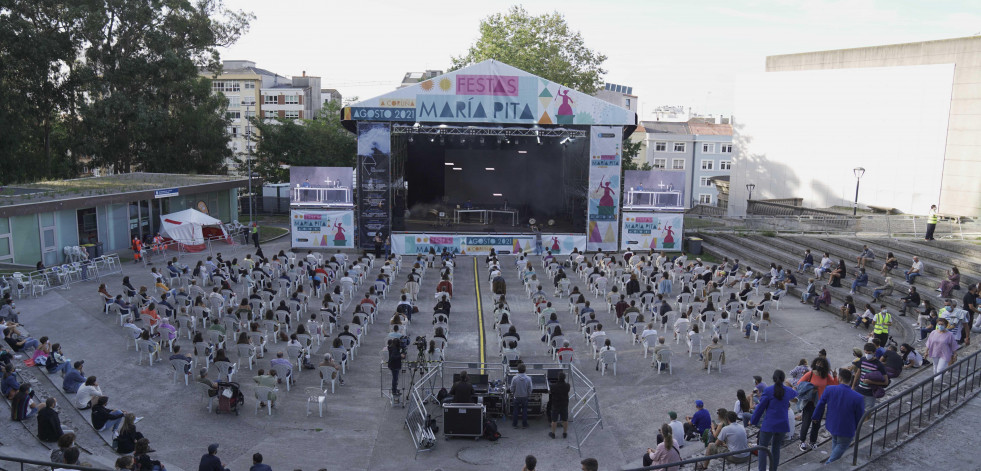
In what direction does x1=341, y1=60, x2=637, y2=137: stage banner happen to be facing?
toward the camera

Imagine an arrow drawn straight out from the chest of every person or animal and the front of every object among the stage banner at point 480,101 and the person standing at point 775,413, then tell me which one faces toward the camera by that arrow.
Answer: the stage banner

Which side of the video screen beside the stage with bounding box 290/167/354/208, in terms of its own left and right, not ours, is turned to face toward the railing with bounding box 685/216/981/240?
left

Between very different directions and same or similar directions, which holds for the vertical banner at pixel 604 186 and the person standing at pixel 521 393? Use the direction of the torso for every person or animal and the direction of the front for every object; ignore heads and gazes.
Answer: very different directions

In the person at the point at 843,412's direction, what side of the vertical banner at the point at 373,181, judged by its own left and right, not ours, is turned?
front

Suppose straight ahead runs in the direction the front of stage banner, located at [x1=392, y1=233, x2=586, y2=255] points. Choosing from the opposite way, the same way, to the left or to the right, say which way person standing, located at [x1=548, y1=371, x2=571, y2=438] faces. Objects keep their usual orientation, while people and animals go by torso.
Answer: the opposite way

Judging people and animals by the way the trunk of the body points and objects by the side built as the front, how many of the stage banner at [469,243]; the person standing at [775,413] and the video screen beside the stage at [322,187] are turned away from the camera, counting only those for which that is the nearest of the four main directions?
1

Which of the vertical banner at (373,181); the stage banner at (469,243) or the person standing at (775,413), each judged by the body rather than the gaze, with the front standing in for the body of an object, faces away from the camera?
the person standing

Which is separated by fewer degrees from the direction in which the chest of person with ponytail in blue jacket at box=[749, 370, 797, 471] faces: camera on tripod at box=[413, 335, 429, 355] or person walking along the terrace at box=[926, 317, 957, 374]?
the person walking along the terrace

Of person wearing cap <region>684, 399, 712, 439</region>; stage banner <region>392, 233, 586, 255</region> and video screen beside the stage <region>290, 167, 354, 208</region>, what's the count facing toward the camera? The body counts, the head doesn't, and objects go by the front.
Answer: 2

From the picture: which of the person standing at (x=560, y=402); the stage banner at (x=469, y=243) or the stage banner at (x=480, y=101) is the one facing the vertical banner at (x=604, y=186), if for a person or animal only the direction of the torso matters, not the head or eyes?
the person standing

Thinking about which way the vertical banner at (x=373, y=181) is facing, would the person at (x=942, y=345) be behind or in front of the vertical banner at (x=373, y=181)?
in front

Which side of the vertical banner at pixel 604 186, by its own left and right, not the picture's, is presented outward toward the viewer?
front

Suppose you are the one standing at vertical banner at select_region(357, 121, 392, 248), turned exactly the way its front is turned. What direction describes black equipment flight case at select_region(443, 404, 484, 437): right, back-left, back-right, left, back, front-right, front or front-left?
front

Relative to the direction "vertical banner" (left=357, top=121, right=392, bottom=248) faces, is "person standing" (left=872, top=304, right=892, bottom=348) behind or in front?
in front

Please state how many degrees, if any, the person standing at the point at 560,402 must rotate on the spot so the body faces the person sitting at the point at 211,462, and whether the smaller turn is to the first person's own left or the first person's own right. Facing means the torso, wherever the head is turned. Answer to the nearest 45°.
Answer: approximately 135° to the first person's own left

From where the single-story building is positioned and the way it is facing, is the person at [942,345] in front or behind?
in front
